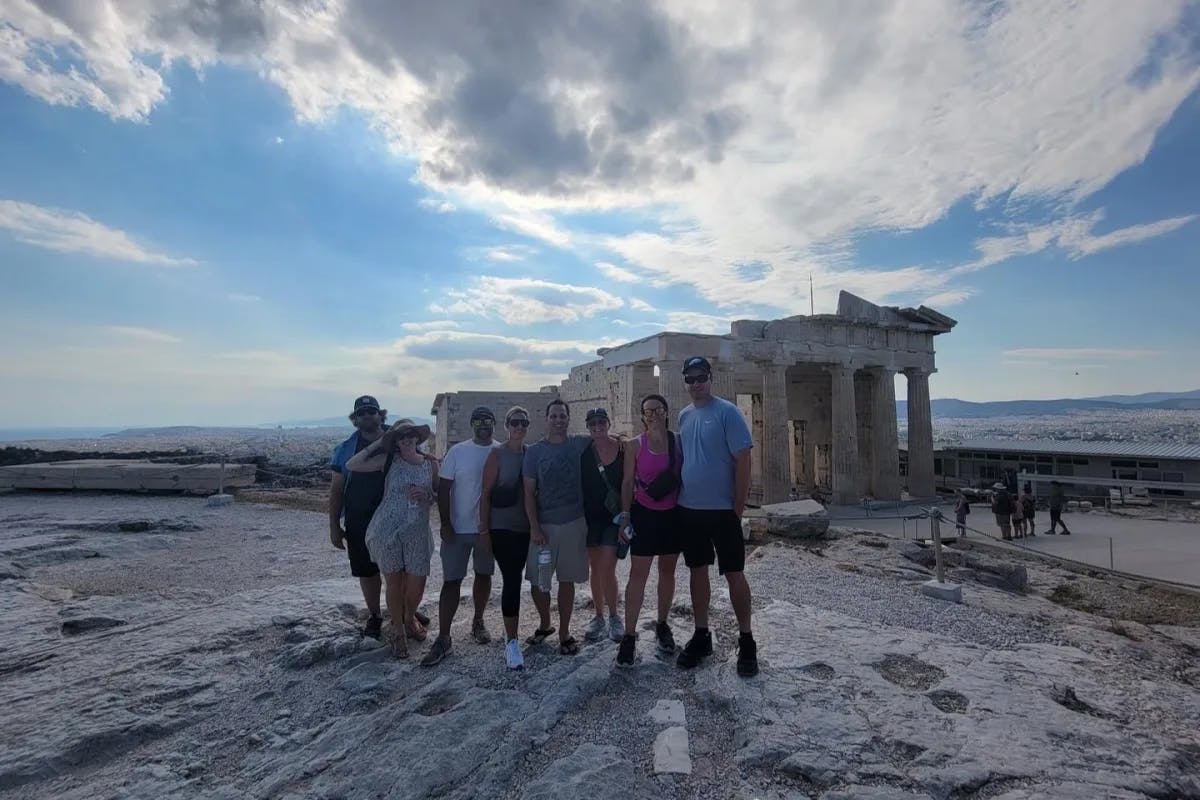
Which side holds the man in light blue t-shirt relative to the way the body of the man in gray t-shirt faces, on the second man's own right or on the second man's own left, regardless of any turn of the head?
on the second man's own left

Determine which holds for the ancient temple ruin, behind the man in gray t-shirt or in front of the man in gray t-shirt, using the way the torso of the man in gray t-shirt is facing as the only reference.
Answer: behind

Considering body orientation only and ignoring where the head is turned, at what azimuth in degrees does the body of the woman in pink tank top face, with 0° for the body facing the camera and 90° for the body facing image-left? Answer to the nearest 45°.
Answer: approximately 0°

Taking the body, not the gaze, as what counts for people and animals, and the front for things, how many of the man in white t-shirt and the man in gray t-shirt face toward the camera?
2

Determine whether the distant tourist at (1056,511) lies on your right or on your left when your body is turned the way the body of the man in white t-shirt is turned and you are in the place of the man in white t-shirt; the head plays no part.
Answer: on your left

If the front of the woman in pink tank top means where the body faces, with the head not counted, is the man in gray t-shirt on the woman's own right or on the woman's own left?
on the woman's own right

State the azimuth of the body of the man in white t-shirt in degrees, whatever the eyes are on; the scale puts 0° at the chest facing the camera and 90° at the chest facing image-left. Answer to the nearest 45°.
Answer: approximately 0°
